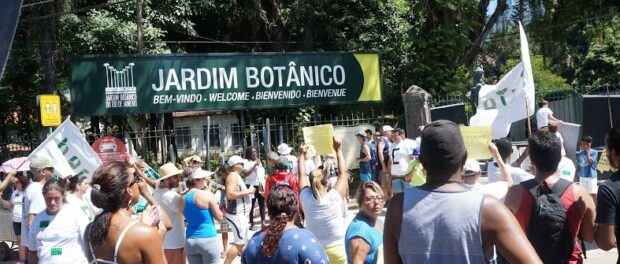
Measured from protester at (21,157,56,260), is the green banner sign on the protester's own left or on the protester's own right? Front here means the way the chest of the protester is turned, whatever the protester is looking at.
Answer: on the protester's own left

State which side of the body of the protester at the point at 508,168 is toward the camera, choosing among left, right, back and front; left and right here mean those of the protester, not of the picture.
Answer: back

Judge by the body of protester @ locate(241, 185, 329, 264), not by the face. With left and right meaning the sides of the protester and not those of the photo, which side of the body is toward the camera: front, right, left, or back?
back

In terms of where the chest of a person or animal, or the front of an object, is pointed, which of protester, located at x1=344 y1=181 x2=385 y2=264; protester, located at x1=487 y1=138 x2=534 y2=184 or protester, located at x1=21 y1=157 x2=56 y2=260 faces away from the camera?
protester, located at x1=487 y1=138 x2=534 y2=184

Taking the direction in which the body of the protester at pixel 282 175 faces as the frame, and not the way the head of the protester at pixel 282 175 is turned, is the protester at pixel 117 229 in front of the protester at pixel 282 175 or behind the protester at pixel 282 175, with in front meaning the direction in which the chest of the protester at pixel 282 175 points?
behind

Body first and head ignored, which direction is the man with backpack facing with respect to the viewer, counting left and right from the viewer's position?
facing away from the viewer

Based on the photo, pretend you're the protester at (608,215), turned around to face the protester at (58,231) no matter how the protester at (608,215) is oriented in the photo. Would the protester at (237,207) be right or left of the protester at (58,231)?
right

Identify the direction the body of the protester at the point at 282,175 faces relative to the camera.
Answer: away from the camera

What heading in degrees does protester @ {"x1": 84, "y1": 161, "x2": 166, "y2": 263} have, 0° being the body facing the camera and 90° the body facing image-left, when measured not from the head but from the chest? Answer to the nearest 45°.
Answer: approximately 225°

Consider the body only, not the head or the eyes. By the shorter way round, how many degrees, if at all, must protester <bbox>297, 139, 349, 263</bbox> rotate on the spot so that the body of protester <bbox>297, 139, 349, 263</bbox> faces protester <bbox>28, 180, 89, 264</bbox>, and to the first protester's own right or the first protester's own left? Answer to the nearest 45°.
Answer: approximately 90° to the first protester's own left

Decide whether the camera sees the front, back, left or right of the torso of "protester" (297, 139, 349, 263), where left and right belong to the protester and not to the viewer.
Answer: back
